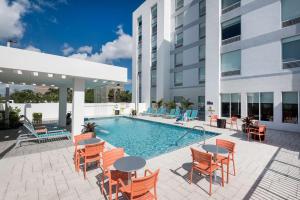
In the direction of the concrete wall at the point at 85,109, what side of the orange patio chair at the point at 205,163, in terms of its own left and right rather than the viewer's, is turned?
left

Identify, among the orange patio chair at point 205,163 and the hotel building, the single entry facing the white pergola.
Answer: the hotel building

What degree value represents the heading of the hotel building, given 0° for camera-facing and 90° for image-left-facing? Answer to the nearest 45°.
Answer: approximately 45°

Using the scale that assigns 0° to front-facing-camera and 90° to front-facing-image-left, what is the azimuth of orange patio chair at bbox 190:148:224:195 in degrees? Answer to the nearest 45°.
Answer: approximately 225°

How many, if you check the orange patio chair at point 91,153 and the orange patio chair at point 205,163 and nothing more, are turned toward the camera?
0

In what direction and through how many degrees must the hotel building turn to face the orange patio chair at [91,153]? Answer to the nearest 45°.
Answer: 0° — it already faces it

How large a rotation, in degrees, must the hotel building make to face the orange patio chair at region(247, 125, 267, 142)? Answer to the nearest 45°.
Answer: approximately 45° to its left

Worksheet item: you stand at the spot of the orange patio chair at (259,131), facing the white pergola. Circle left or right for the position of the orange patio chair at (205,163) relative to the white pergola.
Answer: left

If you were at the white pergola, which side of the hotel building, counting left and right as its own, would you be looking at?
front

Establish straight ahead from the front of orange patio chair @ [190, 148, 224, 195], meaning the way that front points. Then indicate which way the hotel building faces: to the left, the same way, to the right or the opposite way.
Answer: the opposite way

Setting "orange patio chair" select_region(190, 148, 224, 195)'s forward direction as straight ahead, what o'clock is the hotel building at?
The hotel building is roughly at 11 o'clock from the orange patio chair.

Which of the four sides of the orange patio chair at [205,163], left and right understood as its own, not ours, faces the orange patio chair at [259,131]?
front
